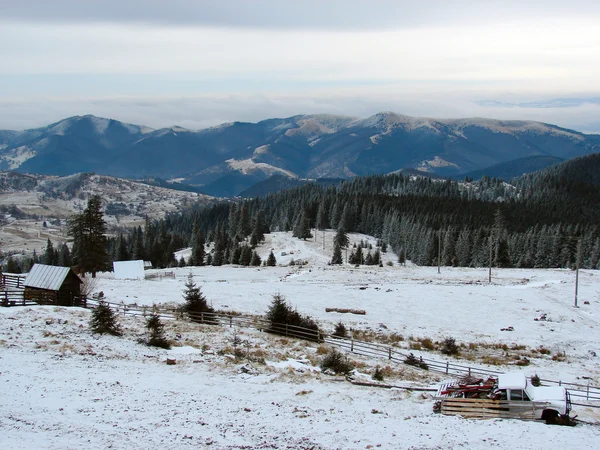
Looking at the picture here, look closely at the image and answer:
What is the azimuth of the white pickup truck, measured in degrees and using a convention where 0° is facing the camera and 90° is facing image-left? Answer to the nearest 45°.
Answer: approximately 270°

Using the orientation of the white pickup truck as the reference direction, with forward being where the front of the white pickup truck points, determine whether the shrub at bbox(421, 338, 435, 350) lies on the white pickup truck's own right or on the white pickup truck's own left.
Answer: on the white pickup truck's own left

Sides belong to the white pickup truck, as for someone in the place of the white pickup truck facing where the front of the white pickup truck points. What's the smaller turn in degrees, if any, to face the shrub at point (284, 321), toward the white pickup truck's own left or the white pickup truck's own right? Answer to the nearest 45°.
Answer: approximately 135° to the white pickup truck's own left

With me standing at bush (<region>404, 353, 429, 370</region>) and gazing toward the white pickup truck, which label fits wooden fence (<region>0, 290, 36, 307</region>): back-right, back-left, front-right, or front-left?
back-right
